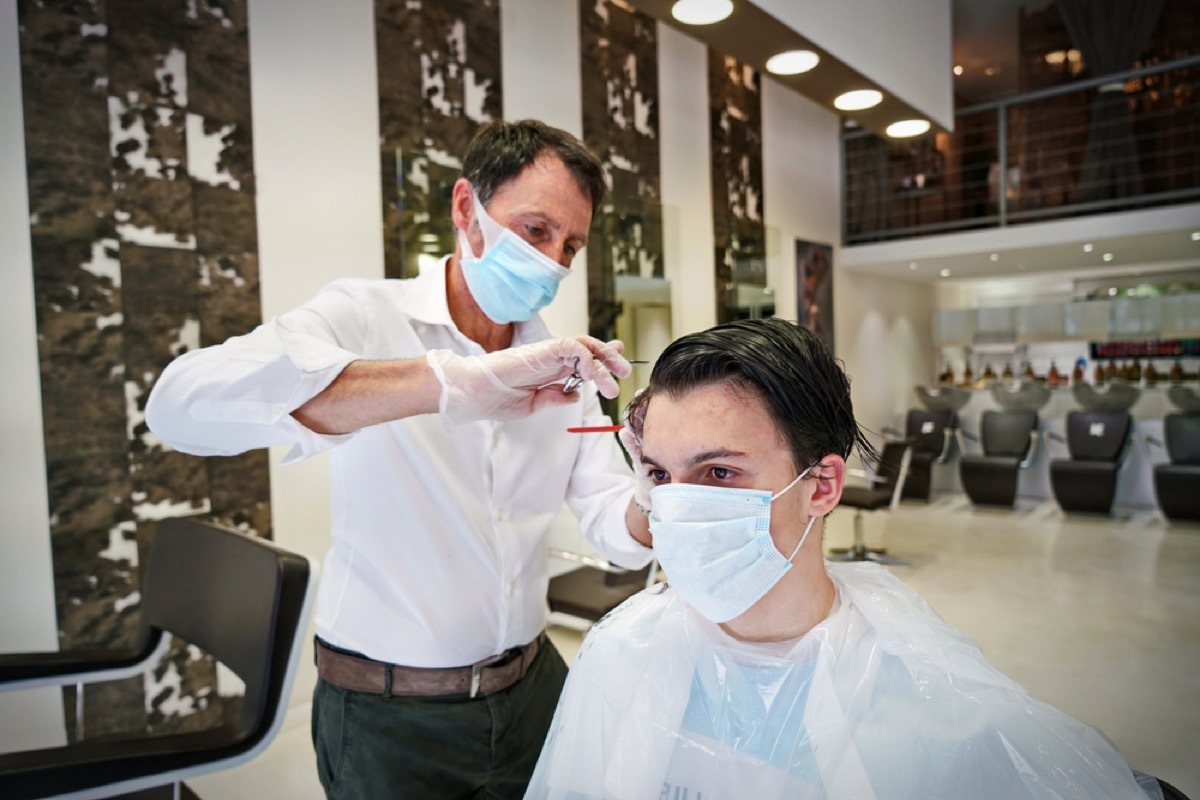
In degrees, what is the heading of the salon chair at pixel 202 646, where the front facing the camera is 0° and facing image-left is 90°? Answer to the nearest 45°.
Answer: approximately 45°

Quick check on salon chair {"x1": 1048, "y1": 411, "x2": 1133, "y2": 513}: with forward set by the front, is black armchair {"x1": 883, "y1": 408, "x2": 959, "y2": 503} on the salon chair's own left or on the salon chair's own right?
on the salon chair's own right

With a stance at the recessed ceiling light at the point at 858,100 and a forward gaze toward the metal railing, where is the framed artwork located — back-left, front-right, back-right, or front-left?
front-left

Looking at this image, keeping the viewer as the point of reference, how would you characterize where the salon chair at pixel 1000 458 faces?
facing the viewer and to the left of the viewer

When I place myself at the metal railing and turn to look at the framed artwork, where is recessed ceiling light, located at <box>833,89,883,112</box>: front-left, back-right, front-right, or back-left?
front-left

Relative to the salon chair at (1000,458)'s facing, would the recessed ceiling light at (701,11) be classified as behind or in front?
in front

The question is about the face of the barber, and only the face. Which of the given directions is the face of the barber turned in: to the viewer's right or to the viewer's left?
to the viewer's right

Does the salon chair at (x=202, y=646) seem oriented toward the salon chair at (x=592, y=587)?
no

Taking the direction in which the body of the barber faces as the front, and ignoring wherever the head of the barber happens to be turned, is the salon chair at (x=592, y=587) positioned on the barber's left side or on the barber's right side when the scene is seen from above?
on the barber's left side

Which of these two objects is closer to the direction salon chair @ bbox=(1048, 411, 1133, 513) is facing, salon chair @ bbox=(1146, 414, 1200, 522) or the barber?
the barber

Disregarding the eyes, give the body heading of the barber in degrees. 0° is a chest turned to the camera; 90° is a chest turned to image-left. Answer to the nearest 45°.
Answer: approximately 315°

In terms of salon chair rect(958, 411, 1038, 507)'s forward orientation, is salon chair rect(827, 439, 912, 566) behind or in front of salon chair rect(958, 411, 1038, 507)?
in front
